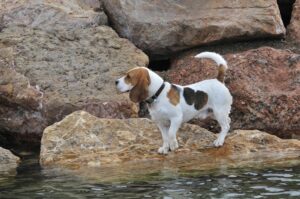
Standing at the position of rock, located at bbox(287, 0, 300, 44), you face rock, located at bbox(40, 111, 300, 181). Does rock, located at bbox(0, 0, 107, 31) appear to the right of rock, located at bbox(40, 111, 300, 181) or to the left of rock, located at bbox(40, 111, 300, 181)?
right

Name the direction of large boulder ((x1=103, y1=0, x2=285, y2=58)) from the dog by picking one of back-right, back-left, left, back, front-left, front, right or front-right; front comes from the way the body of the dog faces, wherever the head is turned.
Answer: right

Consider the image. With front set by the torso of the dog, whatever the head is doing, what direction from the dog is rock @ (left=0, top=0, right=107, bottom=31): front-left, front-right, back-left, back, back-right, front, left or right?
front-right

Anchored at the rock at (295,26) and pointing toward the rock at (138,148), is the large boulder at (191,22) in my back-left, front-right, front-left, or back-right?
front-right

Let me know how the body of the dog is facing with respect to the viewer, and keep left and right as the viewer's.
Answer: facing to the left of the viewer

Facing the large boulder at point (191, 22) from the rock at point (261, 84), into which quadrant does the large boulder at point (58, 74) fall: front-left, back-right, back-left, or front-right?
front-left

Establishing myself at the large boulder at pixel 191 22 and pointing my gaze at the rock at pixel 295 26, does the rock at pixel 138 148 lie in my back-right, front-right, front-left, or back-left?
back-right

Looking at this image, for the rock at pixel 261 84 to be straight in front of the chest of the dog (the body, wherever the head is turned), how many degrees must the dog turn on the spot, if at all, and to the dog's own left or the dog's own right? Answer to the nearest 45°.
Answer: approximately 135° to the dog's own right

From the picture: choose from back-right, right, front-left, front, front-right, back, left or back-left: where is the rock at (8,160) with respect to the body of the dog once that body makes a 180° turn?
back

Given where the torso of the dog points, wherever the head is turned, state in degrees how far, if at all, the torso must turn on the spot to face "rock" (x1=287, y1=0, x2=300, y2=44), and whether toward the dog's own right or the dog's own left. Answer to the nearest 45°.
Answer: approximately 135° to the dog's own right

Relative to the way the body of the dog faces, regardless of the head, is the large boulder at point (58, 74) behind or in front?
in front
